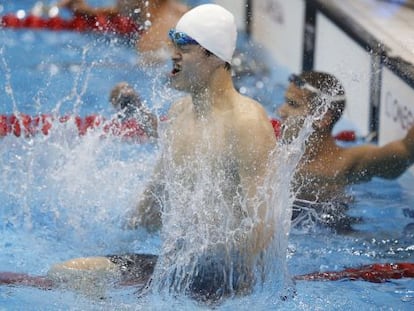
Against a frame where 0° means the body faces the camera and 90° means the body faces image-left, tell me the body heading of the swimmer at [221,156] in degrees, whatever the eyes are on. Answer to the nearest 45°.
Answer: approximately 45°

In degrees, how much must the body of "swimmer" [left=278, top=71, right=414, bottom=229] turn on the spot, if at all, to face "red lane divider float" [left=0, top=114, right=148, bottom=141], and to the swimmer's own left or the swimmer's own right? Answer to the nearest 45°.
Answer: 0° — they already face it

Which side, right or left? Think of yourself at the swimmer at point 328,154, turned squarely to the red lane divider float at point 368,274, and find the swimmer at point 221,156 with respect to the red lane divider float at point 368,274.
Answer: right

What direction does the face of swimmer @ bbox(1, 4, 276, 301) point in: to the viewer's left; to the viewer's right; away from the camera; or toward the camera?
to the viewer's left

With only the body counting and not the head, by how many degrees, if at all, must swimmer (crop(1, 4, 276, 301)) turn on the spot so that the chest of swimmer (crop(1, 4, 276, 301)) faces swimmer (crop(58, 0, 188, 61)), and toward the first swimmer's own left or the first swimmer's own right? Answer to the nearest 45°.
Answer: approximately 135° to the first swimmer's own right

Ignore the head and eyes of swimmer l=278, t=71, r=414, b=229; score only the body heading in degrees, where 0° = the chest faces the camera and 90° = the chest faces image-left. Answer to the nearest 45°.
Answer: approximately 90°

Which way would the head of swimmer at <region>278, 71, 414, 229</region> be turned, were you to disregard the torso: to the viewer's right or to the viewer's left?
to the viewer's left

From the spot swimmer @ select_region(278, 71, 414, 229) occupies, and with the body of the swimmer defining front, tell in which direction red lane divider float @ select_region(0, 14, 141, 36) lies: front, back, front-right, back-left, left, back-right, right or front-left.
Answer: front-right

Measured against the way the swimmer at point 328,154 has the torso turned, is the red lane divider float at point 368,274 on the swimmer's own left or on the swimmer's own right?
on the swimmer's own left

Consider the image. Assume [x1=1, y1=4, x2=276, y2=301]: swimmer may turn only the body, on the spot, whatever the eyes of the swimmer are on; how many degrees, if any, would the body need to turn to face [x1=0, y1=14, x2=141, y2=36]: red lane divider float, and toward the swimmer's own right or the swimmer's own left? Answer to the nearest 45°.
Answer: approximately 135° to the swimmer's own right
